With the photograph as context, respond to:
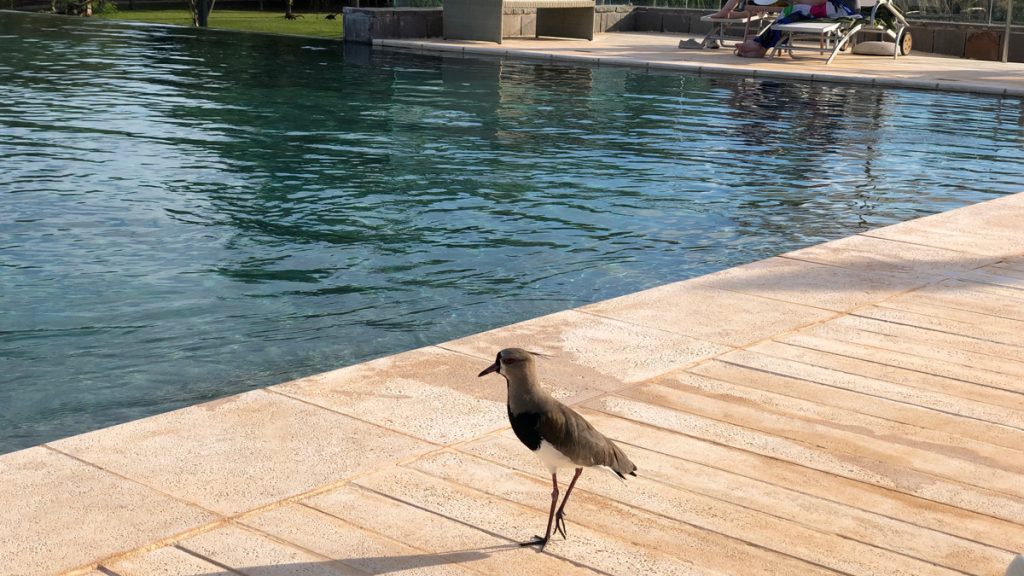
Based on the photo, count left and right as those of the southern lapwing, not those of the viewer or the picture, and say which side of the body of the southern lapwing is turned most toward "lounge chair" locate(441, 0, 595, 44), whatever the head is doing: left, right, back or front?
right

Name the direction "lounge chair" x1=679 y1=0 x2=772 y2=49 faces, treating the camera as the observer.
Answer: facing to the left of the viewer

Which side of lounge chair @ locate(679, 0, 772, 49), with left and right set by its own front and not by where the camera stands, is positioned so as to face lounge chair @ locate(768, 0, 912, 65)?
back

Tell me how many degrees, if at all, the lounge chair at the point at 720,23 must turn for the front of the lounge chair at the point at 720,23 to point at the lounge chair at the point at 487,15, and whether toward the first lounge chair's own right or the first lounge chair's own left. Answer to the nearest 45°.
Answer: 0° — it already faces it

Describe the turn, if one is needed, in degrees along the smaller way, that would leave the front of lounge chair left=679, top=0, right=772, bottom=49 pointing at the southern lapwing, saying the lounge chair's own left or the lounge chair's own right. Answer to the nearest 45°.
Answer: approximately 90° to the lounge chair's own left

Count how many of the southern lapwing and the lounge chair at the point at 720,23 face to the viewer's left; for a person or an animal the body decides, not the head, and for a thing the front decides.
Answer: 2

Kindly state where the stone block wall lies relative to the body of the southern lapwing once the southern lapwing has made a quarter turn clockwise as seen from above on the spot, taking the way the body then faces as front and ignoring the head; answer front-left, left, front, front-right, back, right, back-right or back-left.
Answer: front

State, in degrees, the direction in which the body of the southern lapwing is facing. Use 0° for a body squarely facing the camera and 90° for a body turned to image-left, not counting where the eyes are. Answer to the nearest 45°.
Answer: approximately 90°

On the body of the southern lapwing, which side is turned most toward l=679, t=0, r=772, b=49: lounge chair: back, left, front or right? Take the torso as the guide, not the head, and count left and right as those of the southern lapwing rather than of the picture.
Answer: right

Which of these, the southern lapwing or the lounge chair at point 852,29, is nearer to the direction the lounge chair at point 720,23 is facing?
the southern lapwing
